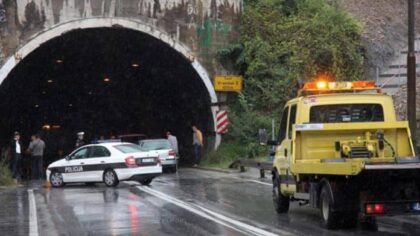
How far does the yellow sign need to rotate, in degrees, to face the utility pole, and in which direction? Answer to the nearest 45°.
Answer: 0° — it already faces it

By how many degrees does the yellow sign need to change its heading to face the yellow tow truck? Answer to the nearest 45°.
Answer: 0° — it already faces it
